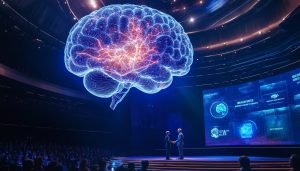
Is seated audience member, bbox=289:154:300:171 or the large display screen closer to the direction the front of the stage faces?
the seated audience member

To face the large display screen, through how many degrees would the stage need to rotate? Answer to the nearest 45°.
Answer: approximately 135° to its left

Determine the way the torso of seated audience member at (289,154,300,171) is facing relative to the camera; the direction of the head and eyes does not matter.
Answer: away from the camera

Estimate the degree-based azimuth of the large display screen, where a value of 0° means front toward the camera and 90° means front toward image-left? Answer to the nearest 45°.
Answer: approximately 45°

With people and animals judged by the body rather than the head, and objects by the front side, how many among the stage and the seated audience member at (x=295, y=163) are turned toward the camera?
1

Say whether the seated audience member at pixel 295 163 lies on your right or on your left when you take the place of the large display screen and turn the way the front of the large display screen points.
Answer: on your left

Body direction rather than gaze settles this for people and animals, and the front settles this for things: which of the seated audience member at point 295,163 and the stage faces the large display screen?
the seated audience member

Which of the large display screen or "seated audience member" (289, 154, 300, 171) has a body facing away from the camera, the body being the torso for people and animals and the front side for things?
the seated audience member

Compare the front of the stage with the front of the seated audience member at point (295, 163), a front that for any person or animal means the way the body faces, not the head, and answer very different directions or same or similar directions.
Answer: very different directions

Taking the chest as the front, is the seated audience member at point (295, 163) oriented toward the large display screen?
yes
